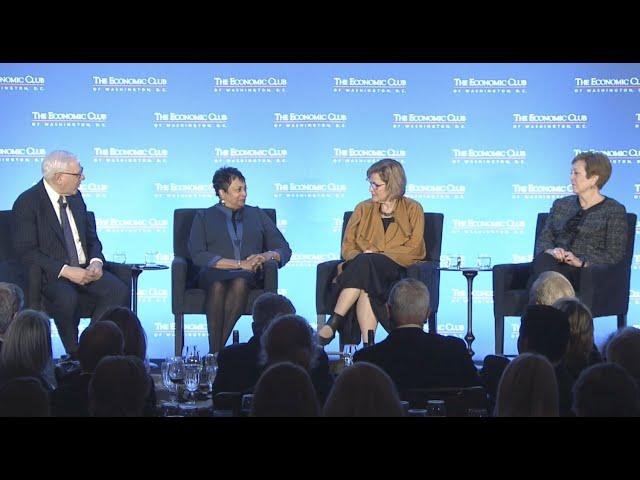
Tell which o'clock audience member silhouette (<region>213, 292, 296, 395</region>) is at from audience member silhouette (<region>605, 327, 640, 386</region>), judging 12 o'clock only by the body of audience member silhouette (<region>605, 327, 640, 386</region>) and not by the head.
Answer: audience member silhouette (<region>213, 292, 296, 395</region>) is roughly at 9 o'clock from audience member silhouette (<region>605, 327, 640, 386</region>).

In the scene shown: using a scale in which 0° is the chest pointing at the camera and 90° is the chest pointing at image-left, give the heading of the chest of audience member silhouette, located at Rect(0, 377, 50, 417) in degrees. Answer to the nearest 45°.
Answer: approximately 180°

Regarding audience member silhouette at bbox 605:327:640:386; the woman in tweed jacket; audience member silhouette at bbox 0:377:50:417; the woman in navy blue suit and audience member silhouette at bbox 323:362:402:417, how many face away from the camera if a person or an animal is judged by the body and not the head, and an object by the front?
3

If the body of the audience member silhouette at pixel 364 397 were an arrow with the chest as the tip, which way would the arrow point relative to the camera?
away from the camera

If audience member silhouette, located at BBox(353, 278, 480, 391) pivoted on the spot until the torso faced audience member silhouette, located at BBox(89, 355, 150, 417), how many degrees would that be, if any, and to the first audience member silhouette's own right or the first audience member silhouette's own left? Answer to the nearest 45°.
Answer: approximately 135° to the first audience member silhouette's own left

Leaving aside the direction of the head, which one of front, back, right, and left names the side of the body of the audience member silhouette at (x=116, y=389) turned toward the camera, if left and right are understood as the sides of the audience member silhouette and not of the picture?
back

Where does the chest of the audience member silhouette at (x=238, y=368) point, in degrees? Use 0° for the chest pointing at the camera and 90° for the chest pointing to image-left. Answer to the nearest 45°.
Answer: approximately 225°

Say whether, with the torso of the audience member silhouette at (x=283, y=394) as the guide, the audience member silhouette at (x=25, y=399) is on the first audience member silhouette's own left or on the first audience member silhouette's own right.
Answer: on the first audience member silhouette's own left

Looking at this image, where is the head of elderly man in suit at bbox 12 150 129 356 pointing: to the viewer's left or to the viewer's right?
to the viewer's right

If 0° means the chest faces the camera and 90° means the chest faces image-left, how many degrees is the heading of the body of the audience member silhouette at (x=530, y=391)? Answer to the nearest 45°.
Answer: approximately 180°
